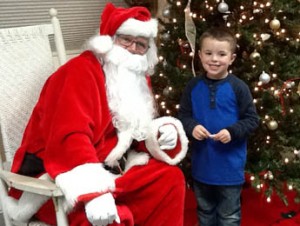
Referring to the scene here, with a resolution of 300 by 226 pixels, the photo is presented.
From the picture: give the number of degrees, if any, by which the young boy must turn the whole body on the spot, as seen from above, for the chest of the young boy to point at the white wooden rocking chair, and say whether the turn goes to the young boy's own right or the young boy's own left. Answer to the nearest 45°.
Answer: approximately 90° to the young boy's own right

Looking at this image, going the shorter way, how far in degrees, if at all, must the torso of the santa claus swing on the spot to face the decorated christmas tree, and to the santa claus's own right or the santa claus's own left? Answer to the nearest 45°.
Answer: approximately 90° to the santa claus's own left

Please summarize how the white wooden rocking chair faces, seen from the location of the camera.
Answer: facing the viewer and to the right of the viewer

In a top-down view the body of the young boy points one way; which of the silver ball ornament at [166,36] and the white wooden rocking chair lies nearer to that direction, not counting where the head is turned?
the white wooden rocking chair

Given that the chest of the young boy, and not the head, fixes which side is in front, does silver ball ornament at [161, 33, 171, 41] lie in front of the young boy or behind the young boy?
behind

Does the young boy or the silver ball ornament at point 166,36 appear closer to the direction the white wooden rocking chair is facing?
the young boy

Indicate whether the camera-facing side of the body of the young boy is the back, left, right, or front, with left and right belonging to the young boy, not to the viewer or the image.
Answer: front
